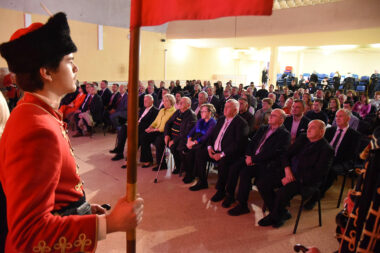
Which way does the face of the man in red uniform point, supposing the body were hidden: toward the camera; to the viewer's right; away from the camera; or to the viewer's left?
to the viewer's right

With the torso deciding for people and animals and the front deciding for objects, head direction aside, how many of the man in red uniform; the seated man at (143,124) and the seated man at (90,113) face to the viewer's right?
1

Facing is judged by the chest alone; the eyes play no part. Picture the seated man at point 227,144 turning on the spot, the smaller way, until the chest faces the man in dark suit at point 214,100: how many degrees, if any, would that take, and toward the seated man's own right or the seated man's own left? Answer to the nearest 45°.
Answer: approximately 135° to the seated man's own right

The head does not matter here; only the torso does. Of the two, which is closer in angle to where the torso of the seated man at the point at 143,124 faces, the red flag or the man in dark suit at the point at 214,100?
the red flag

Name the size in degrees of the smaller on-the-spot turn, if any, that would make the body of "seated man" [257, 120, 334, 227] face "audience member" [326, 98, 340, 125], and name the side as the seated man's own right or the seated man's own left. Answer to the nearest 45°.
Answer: approximately 135° to the seated man's own right

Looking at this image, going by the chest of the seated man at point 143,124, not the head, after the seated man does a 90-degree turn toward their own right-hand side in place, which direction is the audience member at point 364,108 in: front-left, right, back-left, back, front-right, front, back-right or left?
back-right

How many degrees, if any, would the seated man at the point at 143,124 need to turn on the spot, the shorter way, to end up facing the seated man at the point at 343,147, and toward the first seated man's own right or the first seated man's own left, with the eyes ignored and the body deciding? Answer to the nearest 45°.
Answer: approximately 90° to the first seated man's own left

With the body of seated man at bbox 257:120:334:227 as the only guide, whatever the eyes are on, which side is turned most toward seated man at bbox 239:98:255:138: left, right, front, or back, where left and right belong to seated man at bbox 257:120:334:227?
right

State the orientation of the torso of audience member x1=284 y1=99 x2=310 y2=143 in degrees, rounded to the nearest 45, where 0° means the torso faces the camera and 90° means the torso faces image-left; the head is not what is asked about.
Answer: approximately 45°

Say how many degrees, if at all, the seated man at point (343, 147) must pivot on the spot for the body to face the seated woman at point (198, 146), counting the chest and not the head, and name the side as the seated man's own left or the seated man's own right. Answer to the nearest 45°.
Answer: approximately 45° to the seated man's own right
